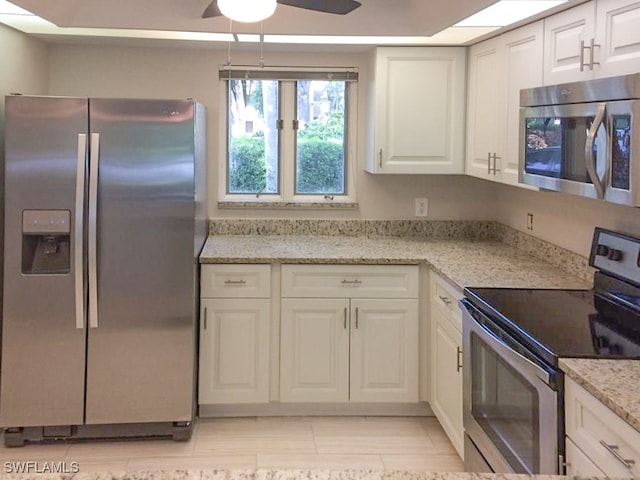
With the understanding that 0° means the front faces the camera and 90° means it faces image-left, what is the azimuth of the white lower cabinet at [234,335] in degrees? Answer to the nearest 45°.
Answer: approximately 0°

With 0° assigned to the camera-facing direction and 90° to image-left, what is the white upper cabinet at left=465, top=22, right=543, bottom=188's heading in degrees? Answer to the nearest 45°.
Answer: approximately 45°

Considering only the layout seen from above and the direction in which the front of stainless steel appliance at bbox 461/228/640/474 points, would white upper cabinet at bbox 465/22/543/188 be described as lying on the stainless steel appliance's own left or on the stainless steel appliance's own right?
on the stainless steel appliance's own right

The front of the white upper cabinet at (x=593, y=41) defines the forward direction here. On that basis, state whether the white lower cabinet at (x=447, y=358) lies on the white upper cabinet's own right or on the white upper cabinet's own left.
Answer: on the white upper cabinet's own right

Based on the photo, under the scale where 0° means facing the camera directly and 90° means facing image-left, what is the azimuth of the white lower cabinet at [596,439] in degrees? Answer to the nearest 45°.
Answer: approximately 45°

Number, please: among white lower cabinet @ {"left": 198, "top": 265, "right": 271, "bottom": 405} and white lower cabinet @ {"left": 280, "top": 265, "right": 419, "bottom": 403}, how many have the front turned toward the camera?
2
